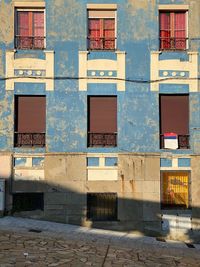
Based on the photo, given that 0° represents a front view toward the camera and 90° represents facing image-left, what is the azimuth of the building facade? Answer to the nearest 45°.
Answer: approximately 0°
